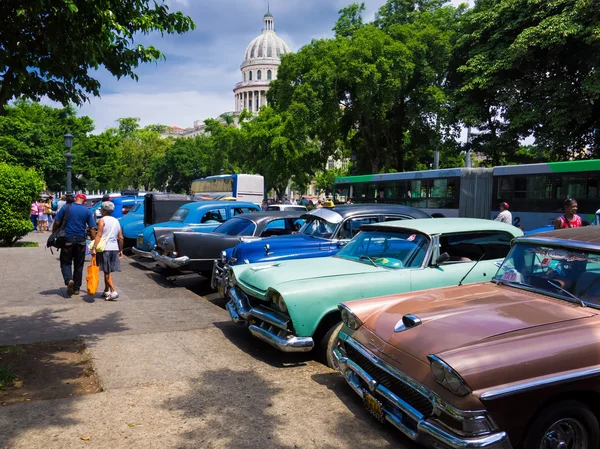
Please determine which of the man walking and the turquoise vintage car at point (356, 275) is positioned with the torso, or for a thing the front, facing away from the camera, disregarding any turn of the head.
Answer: the man walking

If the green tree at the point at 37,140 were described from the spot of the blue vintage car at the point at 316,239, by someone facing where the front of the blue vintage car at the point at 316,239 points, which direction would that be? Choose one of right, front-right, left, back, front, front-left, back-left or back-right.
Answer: right

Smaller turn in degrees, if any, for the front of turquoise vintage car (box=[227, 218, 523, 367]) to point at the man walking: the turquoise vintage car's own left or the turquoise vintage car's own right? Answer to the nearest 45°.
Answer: approximately 90° to the turquoise vintage car's own right

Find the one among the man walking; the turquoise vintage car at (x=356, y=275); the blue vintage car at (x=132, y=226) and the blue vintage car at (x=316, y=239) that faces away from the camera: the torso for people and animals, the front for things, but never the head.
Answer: the man walking

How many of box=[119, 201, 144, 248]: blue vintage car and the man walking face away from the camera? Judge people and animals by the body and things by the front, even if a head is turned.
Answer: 1

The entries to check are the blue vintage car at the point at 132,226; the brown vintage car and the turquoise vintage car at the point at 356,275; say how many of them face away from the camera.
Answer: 0

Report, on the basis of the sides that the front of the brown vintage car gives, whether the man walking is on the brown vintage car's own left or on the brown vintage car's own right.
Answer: on the brown vintage car's own right

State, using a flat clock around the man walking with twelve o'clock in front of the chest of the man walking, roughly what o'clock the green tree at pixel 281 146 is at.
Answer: The green tree is roughly at 1 o'clock from the man walking.

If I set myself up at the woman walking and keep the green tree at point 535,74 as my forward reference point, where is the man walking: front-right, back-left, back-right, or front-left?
back-left

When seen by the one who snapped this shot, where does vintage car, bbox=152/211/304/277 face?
facing away from the viewer and to the right of the viewer

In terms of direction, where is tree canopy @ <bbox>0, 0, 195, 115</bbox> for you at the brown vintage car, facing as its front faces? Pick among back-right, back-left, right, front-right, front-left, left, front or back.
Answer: front-right

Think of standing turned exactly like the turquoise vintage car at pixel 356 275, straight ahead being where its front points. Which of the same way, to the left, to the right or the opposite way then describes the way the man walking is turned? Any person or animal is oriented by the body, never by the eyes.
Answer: to the right

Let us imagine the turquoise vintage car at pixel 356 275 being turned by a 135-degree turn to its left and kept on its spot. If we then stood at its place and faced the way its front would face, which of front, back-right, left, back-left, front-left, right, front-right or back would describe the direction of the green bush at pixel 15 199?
back-left

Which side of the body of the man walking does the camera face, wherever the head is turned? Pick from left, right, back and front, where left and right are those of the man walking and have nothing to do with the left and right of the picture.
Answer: back

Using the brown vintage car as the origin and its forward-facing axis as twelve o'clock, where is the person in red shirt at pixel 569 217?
The person in red shirt is roughly at 5 o'clock from the brown vintage car.

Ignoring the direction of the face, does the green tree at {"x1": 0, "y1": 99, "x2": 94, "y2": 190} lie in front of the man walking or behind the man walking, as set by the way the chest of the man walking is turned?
in front

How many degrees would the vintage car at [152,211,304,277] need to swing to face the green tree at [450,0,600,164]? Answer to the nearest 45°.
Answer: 0° — it already faces it

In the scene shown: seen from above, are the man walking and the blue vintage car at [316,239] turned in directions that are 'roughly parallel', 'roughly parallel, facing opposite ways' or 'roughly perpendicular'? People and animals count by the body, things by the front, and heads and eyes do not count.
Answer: roughly perpendicular

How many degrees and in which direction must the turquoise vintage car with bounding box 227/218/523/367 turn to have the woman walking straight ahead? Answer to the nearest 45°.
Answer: approximately 90° to its right
